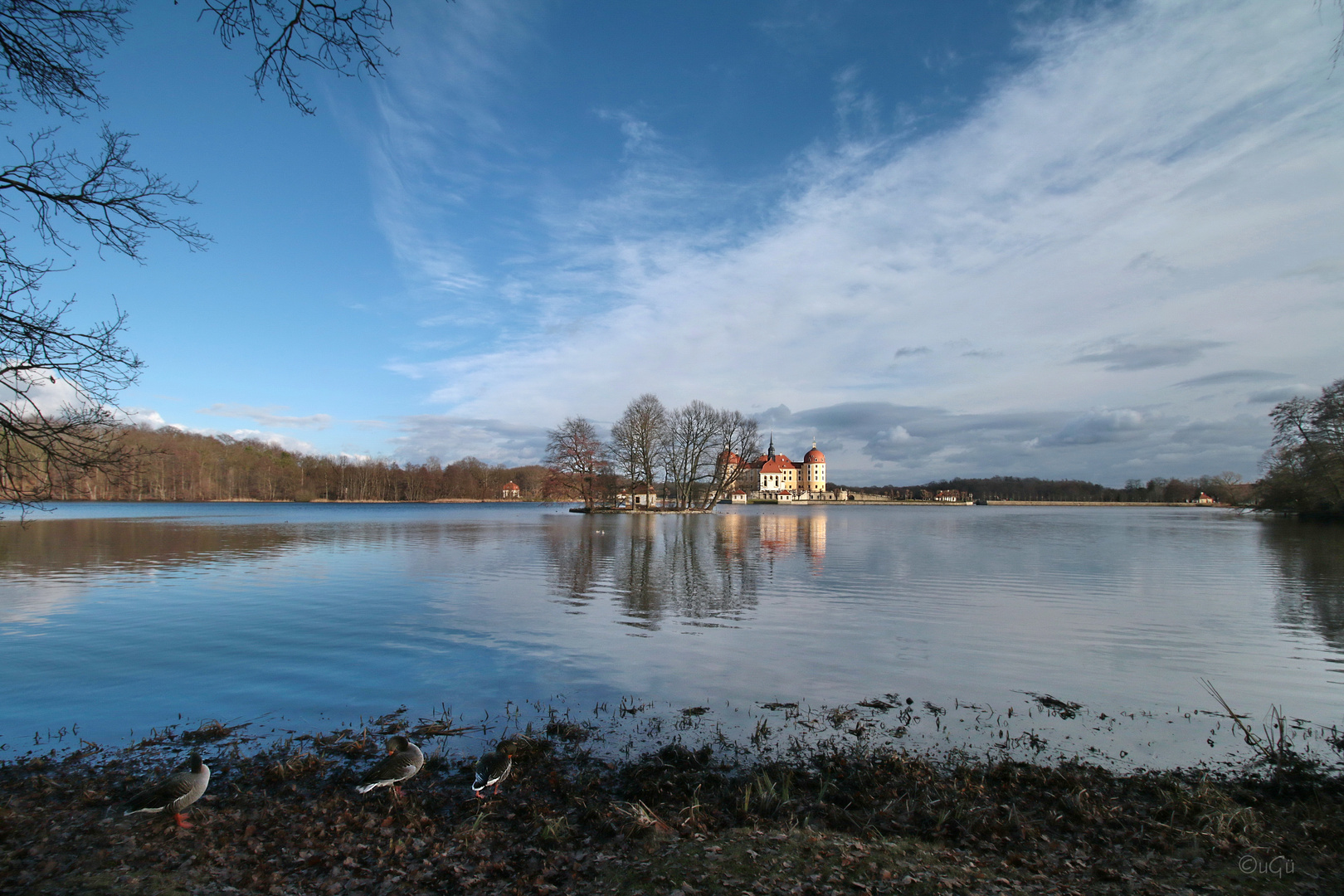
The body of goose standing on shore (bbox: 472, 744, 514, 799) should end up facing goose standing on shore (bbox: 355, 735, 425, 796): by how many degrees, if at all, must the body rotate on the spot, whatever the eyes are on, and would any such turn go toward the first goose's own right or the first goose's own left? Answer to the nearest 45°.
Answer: approximately 135° to the first goose's own left

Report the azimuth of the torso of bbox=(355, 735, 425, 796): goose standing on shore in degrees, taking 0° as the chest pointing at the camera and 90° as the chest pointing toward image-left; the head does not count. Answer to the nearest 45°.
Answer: approximately 270°

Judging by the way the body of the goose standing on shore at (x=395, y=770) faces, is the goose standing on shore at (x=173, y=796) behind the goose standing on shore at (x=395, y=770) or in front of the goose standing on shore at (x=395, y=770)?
behind

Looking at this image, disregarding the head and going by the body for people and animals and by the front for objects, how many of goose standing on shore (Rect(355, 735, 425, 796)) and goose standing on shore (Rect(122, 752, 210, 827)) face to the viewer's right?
2

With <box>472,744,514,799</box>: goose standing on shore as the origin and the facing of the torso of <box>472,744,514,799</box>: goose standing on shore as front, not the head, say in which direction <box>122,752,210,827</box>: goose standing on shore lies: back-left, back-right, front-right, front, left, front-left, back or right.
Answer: back-left

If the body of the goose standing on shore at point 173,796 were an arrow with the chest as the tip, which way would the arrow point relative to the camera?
to the viewer's right

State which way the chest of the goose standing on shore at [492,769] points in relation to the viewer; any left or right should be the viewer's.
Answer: facing away from the viewer and to the right of the viewer

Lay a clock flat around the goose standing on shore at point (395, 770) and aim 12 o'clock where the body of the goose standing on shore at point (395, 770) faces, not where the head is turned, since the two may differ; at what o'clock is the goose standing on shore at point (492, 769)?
the goose standing on shore at point (492, 769) is roughly at 12 o'clock from the goose standing on shore at point (395, 770).
